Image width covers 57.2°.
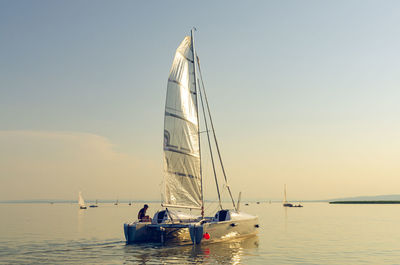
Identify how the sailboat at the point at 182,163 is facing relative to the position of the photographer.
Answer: facing away from the viewer and to the right of the viewer
